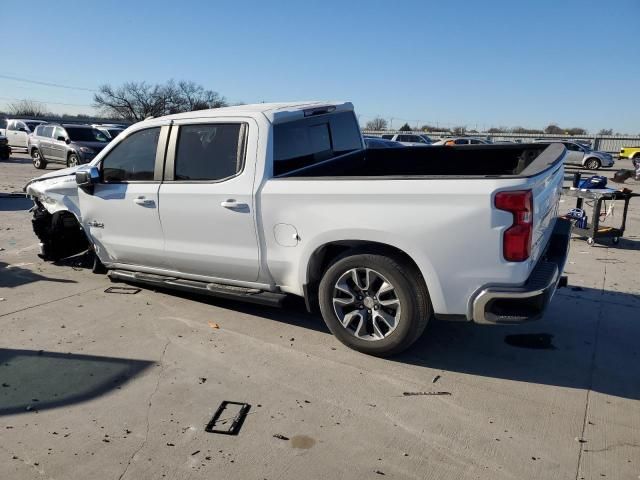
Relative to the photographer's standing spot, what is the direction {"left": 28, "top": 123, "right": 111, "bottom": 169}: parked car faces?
facing the viewer and to the right of the viewer

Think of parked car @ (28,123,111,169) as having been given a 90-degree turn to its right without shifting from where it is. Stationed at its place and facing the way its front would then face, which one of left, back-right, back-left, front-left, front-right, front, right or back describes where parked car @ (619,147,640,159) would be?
back-left

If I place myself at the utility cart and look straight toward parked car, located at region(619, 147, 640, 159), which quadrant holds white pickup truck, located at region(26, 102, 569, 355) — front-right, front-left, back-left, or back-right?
back-left

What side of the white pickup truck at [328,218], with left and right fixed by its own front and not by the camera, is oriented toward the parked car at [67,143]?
front

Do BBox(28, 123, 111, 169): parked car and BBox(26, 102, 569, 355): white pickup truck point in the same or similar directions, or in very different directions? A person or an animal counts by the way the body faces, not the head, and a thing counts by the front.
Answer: very different directions

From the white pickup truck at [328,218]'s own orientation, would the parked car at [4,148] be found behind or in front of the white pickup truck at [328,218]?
in front

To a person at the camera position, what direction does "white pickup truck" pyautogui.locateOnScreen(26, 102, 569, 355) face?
facing away from the viewer and to the left of the viewer

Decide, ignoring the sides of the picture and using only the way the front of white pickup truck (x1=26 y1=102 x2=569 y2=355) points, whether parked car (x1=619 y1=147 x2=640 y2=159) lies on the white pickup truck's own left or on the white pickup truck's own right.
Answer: on the white pickup truck's own right

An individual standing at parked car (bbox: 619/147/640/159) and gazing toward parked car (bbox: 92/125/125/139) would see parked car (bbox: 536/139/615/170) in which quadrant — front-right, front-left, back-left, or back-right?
front-left

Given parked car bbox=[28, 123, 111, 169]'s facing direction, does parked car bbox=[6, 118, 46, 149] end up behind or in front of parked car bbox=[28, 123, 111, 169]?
behind

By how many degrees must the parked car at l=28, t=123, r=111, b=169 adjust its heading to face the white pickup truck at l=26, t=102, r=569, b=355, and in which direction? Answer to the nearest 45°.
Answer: approximately 45° to its right
